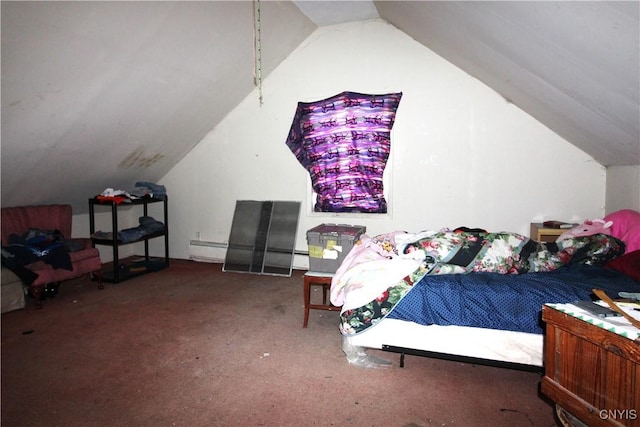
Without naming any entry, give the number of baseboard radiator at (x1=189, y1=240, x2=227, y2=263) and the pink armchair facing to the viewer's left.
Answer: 0

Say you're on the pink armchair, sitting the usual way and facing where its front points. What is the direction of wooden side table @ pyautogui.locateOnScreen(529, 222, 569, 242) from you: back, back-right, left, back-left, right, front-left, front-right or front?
front

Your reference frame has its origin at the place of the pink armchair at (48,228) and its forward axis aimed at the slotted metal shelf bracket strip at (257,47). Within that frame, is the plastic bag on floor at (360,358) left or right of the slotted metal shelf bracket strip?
right

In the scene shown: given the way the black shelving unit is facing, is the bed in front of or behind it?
in front

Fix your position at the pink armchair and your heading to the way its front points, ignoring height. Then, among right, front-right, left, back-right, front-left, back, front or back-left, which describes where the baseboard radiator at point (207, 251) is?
front-left

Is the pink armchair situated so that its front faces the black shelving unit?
no

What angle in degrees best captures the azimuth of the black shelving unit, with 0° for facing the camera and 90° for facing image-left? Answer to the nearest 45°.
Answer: approximately 315°

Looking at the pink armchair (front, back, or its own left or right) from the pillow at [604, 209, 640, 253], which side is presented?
front

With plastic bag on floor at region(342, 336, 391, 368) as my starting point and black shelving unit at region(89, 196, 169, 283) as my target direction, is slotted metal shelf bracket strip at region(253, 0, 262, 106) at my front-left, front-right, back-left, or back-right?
front-right

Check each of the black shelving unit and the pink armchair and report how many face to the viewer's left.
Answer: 0

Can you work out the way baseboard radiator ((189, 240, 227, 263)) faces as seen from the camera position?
facing the viewer

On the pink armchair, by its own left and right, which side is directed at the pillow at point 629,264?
front

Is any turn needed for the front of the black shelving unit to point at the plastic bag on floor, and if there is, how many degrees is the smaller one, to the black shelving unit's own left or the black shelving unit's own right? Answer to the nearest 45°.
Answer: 0° — it already faces it

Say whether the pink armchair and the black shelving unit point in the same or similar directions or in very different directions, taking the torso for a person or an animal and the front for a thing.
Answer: same or similar directions

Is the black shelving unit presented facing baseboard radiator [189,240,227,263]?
no

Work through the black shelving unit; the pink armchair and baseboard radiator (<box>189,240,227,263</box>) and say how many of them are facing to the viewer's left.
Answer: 0
